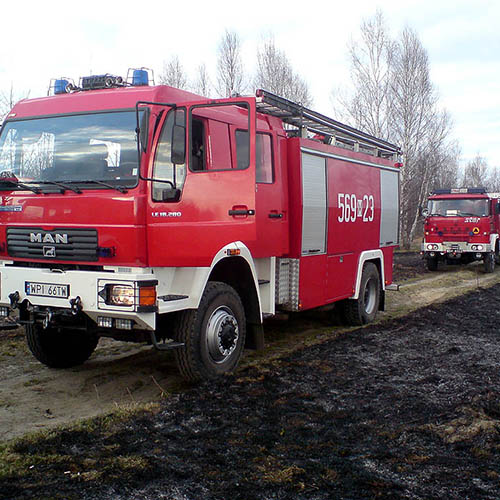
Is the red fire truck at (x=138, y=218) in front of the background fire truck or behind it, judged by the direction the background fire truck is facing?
in front

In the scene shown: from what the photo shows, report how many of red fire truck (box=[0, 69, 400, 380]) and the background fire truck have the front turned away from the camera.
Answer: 0

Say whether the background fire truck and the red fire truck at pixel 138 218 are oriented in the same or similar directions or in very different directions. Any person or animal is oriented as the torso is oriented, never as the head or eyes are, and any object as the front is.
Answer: same or similar directions

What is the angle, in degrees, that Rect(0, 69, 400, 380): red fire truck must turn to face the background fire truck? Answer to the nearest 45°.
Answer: approximately 180°

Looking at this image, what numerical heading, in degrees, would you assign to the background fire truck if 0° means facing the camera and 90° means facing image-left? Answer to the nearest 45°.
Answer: approximately 0°

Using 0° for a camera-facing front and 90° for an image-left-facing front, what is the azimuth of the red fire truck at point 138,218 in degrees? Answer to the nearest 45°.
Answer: approximately 45°
